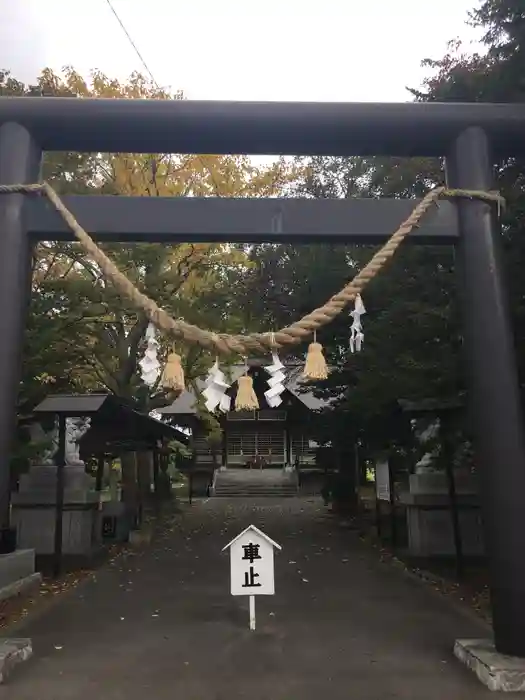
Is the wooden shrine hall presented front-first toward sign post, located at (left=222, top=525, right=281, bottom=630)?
yes

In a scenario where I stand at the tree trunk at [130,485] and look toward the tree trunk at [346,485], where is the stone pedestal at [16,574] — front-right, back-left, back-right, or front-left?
back-right

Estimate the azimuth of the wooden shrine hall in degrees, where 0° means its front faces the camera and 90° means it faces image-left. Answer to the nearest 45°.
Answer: approximately 0°

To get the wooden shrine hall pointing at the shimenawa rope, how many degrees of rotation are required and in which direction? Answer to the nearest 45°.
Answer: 0° — it already faces it

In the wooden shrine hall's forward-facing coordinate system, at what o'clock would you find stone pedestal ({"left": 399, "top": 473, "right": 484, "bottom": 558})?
The stone pedestal is roughly at 12 o'clock from the wooden shrine hall.

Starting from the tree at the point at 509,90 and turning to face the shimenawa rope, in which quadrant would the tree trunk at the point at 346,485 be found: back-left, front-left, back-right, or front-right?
back-right
